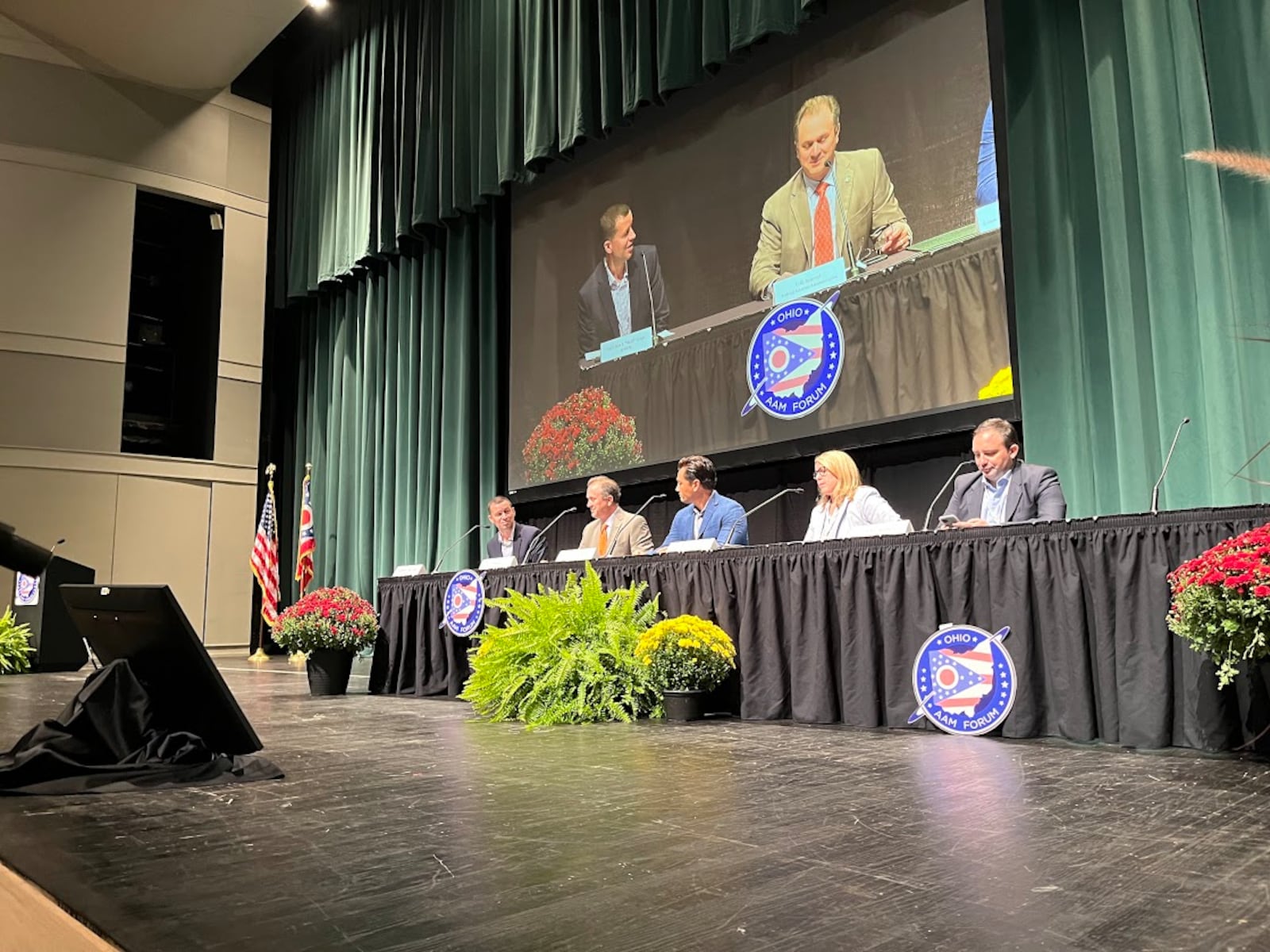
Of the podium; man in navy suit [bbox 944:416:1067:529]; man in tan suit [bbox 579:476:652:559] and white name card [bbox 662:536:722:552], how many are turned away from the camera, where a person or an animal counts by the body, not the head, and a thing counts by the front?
0

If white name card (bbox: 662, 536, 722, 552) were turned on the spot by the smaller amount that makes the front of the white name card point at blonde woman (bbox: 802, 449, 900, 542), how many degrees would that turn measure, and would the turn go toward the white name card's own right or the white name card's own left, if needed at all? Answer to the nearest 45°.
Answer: approximately 135° to the white name card's own left

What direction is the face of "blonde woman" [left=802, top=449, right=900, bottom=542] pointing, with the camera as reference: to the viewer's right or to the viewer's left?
to the viewer's left

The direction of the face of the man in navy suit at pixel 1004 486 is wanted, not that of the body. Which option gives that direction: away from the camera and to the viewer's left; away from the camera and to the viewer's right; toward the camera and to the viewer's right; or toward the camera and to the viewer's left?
toward the camera and to the viewer's left

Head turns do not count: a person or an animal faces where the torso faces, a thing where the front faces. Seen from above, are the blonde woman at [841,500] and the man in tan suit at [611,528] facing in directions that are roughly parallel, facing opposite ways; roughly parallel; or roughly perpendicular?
roughly parallel

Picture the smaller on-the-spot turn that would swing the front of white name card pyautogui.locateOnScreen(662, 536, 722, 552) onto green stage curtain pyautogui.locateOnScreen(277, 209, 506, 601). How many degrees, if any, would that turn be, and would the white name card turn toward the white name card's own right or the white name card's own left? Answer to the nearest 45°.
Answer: approximately 90° to the white name card's own right

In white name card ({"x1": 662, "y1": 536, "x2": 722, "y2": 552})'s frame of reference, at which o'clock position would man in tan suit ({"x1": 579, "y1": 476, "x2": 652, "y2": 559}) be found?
The man in tan suit is roughly at 4 o'clock from the white name card.

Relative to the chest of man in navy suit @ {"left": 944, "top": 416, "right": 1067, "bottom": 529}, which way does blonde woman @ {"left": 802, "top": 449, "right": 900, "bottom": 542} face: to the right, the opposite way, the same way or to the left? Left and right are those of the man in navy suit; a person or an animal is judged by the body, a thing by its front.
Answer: the same way

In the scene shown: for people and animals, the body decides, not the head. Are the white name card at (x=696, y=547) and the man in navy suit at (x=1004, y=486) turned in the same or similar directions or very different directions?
same or similar directions

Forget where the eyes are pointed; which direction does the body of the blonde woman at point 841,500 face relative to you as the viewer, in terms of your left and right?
facing the viewer and to the left of the viewer

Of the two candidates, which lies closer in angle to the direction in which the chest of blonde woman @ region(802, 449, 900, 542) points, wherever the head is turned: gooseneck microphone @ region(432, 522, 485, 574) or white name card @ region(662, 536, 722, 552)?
the white name card

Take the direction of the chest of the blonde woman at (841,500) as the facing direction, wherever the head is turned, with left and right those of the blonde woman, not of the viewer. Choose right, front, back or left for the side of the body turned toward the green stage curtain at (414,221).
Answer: right

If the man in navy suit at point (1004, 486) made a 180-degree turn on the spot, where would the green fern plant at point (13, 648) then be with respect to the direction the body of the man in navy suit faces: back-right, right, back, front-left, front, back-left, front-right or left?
back-left
